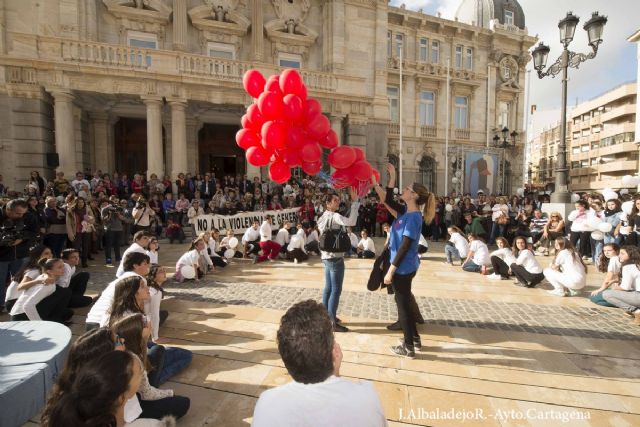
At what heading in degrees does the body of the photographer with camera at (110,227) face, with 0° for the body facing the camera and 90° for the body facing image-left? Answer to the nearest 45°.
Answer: approximately 315°

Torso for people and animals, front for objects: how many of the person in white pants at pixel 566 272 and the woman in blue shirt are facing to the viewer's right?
0

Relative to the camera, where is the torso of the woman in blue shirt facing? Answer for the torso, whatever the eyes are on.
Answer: to the viewer's left

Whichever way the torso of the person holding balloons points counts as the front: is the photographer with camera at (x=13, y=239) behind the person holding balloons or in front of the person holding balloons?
behind

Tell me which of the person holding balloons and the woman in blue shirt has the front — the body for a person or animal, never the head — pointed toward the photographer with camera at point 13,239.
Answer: the woman in blue shirt

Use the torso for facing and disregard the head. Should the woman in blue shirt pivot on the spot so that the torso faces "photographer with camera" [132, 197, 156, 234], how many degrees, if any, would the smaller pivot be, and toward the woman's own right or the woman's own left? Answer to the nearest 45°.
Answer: approximately 45° to the woman's own right

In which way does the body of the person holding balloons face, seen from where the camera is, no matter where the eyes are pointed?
to the viewer's right

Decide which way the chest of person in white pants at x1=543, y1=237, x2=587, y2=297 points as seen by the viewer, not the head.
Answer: to the viewer's left

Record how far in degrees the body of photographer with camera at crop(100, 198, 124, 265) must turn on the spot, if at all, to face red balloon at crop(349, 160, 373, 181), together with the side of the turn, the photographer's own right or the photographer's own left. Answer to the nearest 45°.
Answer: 0° — they already face it

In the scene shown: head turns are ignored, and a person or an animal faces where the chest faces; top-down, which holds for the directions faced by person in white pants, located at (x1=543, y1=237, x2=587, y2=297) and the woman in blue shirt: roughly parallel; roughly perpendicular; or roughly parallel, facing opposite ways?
roughly parallel
